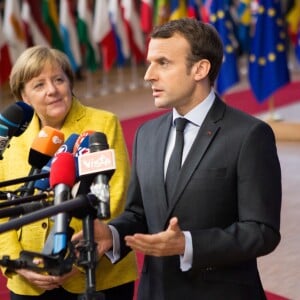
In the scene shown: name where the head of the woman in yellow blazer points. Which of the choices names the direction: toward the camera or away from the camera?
toward the camera

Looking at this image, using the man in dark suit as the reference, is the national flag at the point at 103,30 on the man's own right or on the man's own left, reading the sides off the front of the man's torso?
on the man's own right

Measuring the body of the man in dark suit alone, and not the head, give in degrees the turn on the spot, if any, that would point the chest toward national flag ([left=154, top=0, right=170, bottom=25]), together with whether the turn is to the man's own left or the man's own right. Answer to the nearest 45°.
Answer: approximately 135° to the man's own right

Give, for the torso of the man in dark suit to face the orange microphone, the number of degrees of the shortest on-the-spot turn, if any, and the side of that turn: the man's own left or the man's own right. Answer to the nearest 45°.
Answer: approximately 45° to the man's own right

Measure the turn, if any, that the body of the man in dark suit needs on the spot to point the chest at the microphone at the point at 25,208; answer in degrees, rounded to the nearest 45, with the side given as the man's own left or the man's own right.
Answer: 0° — they already face it

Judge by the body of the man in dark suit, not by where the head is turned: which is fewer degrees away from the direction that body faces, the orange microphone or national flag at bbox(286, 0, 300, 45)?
the orange microphone

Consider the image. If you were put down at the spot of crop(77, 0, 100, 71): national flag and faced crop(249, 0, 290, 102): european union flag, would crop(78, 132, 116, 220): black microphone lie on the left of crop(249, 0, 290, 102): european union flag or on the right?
right

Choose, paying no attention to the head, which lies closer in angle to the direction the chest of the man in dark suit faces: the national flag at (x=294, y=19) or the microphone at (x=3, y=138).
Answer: the microphone

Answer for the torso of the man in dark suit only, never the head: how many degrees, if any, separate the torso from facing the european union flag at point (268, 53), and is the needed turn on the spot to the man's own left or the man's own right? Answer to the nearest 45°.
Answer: approximately 135° to the man's own right

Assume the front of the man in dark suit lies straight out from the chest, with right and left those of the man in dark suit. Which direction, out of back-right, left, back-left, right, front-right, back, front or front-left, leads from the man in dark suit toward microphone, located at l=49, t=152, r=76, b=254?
front

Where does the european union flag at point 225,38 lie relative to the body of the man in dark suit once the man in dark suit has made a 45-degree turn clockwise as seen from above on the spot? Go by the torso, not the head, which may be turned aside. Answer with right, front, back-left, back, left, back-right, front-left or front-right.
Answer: right

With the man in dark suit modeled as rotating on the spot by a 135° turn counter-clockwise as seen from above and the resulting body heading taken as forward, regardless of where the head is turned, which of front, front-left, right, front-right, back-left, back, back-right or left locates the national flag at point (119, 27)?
left

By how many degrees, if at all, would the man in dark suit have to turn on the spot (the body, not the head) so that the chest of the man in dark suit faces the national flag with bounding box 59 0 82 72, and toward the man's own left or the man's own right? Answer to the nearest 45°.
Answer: approximately 135° to the man's own right

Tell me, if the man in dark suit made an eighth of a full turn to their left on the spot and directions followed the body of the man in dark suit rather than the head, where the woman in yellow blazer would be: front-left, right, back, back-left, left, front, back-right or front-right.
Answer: back-right

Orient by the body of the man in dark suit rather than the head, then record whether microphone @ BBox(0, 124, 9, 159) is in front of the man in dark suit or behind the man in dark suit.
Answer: in front

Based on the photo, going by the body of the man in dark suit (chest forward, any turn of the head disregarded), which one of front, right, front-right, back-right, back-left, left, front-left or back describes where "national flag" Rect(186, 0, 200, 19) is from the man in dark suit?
back-right
